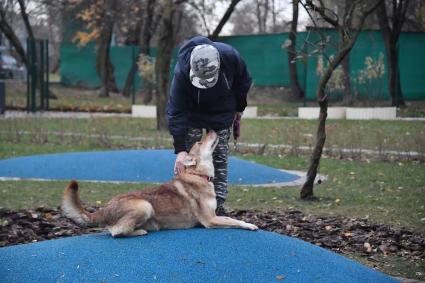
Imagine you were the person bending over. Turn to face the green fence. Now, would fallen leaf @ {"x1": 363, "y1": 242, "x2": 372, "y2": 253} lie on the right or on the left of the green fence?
right

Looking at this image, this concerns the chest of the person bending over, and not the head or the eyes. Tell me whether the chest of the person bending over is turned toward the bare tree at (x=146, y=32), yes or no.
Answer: no

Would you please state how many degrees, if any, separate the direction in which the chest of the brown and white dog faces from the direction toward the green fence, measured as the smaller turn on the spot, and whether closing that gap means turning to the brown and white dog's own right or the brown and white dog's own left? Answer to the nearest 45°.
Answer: approximately 90° to the brown and white dog's own left

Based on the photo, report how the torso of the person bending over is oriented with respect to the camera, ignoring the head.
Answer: toward the camera

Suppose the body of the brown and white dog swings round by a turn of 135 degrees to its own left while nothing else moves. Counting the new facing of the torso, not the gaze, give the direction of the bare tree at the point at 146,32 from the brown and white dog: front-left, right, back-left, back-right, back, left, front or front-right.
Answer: front-right

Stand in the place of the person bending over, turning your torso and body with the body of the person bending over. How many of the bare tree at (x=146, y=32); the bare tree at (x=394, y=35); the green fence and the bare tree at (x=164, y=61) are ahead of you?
0

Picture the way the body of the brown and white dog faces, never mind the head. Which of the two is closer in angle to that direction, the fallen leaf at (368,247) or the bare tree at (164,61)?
the fallen leaf

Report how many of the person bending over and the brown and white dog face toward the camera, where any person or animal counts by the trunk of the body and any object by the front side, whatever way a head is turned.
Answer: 1

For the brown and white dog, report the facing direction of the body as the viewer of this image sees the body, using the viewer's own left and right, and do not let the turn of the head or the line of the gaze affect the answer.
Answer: facing to the right of the viewer

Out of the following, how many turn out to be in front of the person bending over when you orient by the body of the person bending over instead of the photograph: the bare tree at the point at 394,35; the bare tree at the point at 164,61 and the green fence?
0

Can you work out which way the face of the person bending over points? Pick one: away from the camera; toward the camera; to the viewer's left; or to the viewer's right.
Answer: toward the camera

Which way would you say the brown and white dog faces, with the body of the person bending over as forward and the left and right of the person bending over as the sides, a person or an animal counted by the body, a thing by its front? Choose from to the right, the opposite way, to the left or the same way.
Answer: to the left
